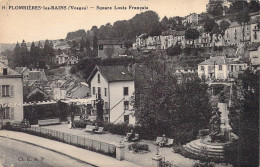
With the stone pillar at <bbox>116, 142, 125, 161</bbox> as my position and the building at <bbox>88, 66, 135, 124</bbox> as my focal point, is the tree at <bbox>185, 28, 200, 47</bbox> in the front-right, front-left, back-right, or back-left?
front-right

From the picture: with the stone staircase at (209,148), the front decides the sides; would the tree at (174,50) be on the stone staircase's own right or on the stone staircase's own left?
on the stone staircase's own right

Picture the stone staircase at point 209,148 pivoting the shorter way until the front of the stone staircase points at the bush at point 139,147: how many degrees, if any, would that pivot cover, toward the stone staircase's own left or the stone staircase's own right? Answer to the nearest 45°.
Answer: approximately 45° to the stone staircase's own right

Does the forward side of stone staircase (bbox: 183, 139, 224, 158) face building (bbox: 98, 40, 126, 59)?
no

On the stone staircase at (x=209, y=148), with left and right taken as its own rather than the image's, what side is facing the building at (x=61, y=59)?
right

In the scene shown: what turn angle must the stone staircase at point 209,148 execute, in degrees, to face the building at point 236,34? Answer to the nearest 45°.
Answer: approximately 135° to its right

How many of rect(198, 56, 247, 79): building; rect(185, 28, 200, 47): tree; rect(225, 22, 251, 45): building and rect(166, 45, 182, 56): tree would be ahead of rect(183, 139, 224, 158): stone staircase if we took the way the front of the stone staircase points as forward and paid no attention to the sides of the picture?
0

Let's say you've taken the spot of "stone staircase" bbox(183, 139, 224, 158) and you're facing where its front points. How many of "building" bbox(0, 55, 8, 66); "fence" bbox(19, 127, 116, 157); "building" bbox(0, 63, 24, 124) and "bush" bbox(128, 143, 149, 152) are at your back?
0

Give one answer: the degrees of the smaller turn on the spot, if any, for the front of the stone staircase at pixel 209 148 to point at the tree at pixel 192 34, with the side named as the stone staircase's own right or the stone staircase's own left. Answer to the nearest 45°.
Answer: approximately 135° to the stone staircase's own right

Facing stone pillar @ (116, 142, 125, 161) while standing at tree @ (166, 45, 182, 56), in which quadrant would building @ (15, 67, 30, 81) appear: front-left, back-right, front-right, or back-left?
front-right

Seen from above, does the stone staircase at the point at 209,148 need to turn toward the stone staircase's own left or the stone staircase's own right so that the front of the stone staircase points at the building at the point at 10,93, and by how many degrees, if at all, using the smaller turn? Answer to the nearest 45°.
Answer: approximately 45° to the stone staircase's own right
